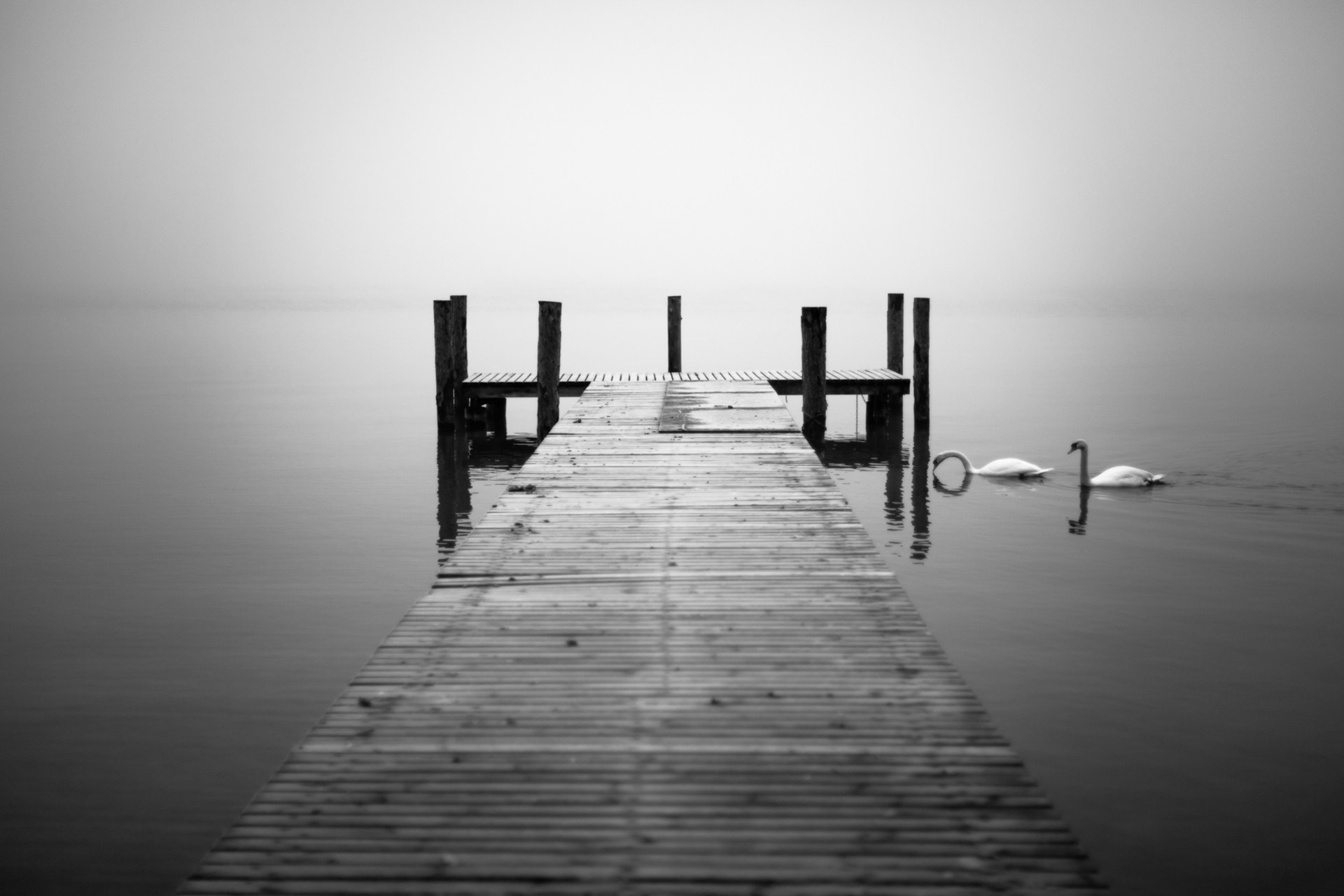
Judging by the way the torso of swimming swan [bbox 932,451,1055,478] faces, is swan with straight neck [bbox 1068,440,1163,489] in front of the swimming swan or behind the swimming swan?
behind

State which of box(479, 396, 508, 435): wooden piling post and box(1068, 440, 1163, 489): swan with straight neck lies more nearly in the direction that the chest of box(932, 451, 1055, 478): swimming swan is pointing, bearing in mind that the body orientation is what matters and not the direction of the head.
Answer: the wooden piling post

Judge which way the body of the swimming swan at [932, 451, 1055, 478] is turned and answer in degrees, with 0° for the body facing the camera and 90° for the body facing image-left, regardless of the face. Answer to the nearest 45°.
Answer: approximately 90°

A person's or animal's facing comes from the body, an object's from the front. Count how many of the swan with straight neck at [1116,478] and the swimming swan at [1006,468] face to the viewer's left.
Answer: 2

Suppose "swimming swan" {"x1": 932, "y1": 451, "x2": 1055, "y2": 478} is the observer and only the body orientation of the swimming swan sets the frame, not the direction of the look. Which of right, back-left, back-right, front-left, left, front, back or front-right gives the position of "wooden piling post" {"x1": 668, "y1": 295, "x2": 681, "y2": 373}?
front-right

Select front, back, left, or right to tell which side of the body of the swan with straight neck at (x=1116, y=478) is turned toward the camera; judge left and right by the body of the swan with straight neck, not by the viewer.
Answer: left
